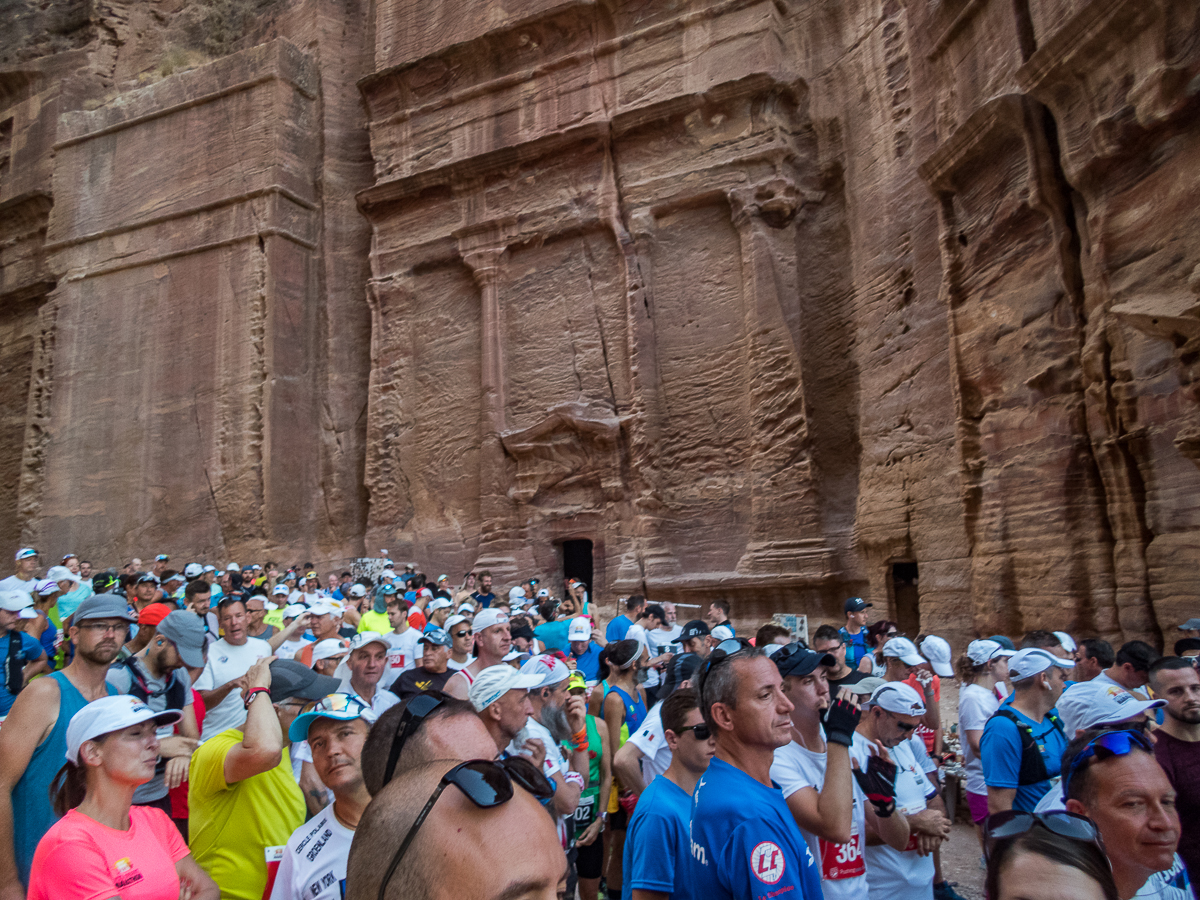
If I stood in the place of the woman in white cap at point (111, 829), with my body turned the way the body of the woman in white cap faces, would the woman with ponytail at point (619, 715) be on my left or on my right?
on my left

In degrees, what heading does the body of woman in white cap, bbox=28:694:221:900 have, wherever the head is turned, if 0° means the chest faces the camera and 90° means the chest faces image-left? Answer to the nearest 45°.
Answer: approximately 315°

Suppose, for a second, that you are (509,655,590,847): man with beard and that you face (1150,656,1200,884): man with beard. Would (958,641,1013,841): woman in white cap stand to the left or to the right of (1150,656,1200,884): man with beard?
left
